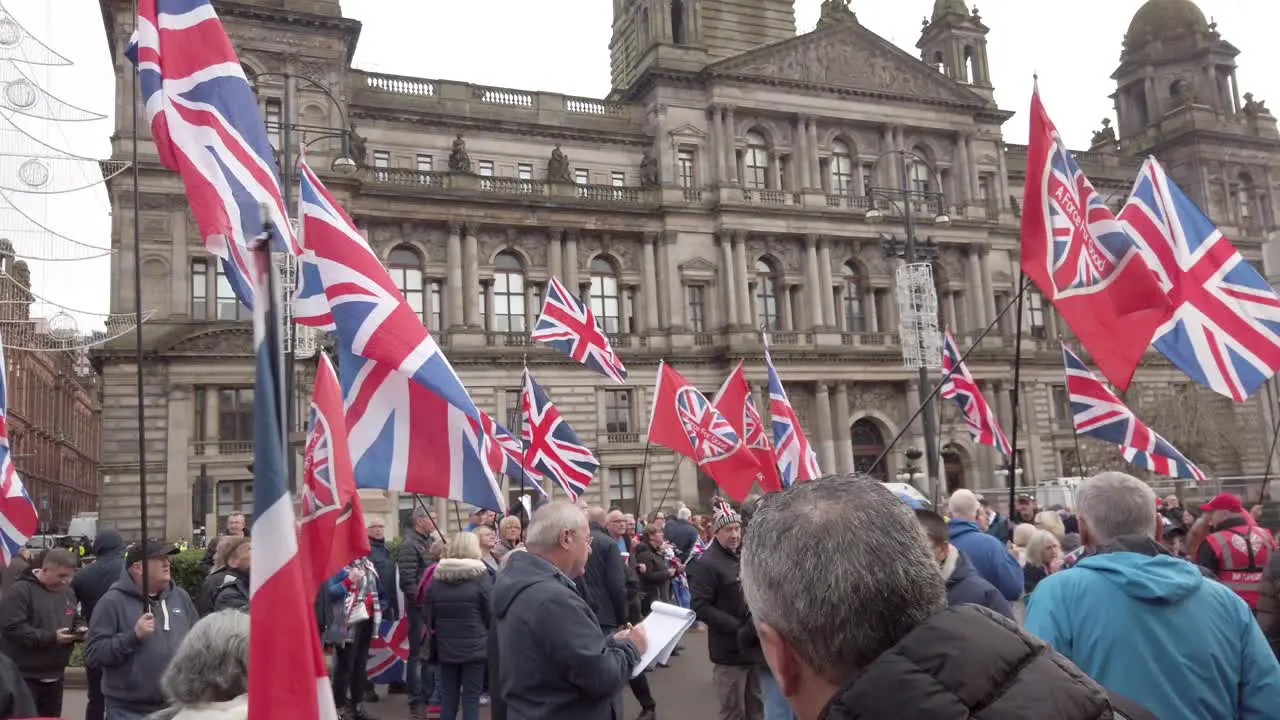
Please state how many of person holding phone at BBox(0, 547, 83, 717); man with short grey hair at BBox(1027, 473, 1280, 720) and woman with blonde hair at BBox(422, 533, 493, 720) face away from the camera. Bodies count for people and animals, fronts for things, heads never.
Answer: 2

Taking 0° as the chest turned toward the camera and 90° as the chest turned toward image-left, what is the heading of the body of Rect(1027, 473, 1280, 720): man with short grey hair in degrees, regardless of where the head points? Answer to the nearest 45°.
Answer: approximately 180°

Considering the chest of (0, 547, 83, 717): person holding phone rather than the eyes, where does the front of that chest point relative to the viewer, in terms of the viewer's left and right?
facing the viewer and to the right of the viewer

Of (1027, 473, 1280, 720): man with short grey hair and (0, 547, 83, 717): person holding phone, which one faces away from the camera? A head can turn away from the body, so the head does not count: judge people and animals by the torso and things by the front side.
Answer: the man with short grey hair

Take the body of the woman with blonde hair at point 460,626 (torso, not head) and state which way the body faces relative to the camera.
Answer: away from the camera

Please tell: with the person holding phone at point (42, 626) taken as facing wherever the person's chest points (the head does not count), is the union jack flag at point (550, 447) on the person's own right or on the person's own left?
on the person's own left

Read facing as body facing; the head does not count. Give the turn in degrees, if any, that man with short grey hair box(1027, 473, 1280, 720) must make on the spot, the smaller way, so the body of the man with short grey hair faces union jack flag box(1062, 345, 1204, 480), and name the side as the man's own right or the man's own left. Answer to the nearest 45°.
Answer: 0° — they already face it

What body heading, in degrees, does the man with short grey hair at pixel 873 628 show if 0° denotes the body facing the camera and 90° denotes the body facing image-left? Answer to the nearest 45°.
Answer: approximately 135°

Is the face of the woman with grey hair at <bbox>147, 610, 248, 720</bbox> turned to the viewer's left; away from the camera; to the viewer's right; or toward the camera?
away from the camera

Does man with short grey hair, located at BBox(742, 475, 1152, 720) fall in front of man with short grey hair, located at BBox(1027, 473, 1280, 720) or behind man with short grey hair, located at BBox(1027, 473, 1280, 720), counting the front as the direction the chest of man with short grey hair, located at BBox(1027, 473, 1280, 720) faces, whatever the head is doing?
behind

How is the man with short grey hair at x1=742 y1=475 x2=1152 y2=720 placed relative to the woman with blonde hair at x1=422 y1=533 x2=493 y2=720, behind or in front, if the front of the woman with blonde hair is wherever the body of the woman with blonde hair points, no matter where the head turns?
behind

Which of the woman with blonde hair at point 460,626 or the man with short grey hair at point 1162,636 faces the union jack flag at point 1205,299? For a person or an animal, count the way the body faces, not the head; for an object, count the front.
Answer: the man with short grey hair

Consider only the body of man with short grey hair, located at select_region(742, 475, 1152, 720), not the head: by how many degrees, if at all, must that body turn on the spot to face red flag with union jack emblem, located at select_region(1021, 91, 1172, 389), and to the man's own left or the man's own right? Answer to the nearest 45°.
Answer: approximately 45° to the man's own right

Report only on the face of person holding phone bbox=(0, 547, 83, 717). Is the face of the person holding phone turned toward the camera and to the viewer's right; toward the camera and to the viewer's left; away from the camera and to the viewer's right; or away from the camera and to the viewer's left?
toward the camera and to the viewer's right

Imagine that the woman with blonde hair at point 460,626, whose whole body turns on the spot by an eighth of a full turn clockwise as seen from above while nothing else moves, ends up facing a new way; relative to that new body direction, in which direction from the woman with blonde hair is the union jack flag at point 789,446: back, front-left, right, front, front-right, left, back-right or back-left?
front
